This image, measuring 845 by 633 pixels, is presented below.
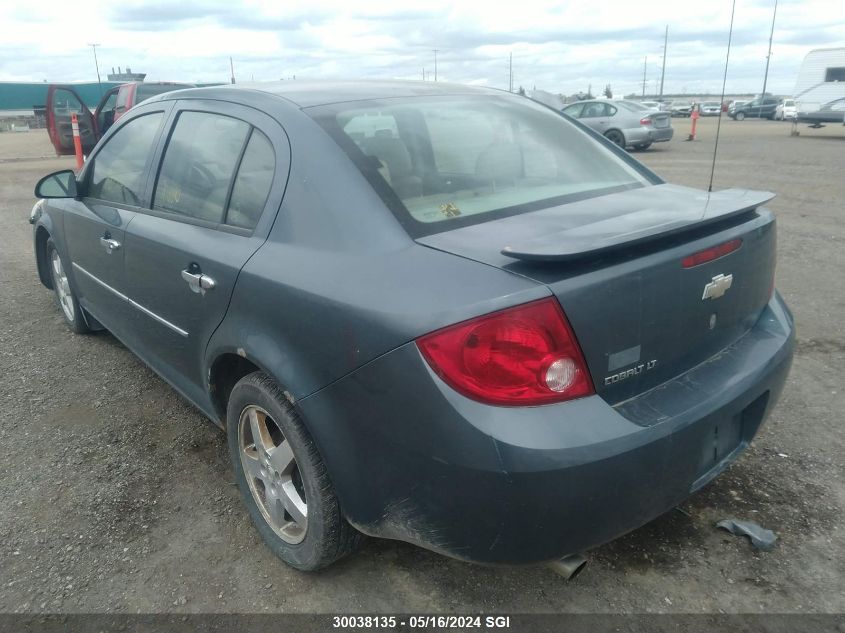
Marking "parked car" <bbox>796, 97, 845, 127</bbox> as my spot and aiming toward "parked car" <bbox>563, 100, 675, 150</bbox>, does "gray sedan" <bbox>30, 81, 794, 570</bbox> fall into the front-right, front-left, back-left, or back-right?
front-left

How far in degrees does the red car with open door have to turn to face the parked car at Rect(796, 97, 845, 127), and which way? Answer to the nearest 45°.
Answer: approximately 135° to its right

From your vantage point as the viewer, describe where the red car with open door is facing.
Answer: facing away from the viewer and to the left of the viewer

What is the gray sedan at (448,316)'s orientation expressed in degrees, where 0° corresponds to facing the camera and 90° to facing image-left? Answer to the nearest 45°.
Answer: approximately 135°

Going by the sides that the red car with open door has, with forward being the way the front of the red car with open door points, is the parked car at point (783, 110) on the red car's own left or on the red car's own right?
on the red car's own right

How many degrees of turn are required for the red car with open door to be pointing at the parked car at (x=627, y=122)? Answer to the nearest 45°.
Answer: approximately 135° to its right

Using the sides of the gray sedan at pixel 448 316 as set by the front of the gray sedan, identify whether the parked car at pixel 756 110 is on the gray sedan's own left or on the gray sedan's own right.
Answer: on the gray sedan's own right

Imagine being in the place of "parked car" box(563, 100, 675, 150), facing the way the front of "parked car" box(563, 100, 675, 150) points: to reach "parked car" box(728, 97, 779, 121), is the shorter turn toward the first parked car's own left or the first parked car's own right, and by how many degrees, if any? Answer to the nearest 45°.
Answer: approximately 45° to the first parked car's own right

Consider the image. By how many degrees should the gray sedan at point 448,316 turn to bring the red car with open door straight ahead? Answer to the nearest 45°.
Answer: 0° — it already faces it

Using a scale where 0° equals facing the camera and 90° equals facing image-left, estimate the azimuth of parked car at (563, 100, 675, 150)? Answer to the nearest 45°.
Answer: approximately 135°

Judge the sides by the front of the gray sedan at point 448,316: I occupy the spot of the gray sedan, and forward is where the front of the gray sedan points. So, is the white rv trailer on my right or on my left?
on my right

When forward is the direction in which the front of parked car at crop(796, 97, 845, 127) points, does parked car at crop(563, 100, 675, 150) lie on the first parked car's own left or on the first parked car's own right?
on the first parked car's own left

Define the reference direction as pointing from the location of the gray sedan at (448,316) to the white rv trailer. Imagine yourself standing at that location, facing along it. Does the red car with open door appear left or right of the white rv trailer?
left

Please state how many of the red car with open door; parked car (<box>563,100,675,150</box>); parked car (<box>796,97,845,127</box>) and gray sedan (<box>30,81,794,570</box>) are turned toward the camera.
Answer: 0
